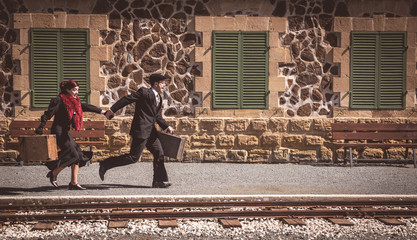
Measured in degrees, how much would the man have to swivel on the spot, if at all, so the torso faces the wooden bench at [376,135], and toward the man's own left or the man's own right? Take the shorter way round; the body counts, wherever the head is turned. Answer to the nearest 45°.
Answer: approximately 45° to the man's own left

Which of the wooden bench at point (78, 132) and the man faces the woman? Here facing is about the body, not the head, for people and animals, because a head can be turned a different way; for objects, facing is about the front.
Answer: the wooden bench

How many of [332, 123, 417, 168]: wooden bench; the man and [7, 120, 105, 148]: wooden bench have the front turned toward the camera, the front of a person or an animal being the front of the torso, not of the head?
2

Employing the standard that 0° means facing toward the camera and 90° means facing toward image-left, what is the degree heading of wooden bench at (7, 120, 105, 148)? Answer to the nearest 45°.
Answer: approximately 0°

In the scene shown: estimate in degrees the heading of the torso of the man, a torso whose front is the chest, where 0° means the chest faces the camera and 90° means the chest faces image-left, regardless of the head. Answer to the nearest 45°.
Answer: approximately 270°

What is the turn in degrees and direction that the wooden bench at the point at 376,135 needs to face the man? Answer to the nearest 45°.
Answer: approximately 45° to its right

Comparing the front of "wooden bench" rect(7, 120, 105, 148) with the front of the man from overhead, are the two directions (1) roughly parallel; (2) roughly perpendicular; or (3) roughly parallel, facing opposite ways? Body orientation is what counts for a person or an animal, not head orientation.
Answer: roughly perpendicular
